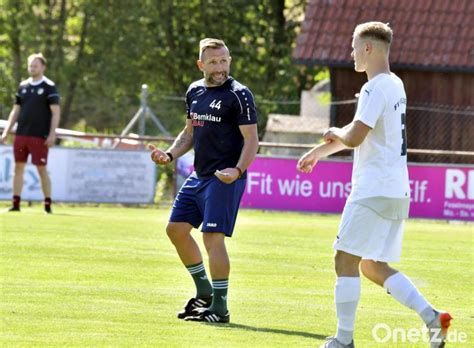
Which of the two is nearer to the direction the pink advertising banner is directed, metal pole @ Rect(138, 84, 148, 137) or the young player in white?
the young player in white

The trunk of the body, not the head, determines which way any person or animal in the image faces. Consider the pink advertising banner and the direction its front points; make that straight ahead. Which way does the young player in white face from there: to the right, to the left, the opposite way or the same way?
to the right

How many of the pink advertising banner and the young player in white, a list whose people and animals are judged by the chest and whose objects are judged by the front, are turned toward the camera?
1

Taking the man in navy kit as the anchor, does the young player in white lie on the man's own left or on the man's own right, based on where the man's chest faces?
on the man's own left

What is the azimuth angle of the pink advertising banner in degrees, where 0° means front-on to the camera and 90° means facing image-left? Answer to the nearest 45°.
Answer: approximately 0°

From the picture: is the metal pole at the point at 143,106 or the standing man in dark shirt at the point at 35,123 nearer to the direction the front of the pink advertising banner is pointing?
the standing man in dark shirt

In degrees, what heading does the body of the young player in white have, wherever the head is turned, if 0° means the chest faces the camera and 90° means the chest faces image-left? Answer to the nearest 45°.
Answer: approximately 90°

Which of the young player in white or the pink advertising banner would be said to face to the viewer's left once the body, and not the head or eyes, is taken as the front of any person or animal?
the young player in white

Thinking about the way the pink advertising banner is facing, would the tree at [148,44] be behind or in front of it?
behind
